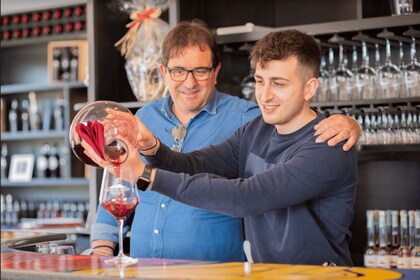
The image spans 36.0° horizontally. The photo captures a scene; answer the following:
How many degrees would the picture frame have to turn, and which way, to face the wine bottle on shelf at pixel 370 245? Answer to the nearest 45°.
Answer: approximately 45° to its left

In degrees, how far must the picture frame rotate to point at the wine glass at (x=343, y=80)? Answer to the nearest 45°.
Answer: approximately 45° to its left

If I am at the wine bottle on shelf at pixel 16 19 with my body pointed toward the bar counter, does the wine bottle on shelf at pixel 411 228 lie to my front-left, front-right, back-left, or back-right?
front-left

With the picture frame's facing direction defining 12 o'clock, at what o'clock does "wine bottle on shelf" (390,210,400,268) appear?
The wine bottle on shelf is roughly at 11 o'clock from the picture frame.

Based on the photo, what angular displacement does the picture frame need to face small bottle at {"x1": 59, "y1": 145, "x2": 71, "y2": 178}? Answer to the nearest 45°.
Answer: approximately 45° to its left

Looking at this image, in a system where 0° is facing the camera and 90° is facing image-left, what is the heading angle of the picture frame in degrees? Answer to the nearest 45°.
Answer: approximately 0°

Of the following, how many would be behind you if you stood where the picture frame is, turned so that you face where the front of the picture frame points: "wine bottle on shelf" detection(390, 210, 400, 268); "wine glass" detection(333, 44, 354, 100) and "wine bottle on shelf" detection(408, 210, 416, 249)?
0

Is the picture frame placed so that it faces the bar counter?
yes

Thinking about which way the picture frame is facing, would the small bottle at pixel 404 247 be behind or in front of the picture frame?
in front
